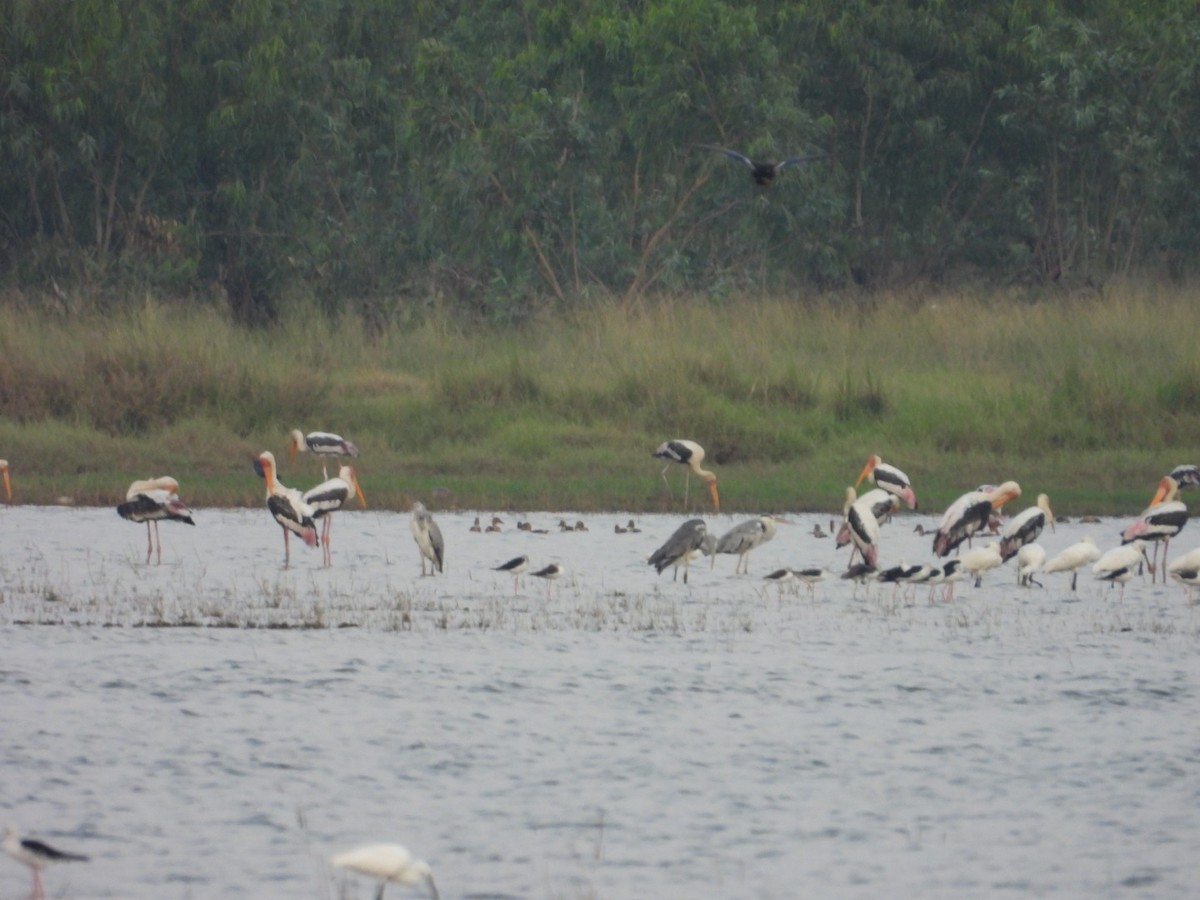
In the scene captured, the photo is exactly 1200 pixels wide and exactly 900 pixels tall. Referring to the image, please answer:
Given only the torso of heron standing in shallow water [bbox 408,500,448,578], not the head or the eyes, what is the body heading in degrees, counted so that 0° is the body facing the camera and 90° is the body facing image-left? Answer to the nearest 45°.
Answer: approximately 45°

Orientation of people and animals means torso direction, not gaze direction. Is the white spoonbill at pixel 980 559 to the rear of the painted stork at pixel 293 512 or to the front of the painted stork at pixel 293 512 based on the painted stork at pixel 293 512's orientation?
to the rear

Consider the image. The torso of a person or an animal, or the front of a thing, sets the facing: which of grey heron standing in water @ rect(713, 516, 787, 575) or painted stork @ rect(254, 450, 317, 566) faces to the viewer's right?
the grey heron standing in water

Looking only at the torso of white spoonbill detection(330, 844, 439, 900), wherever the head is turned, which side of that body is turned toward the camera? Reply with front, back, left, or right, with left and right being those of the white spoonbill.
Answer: right

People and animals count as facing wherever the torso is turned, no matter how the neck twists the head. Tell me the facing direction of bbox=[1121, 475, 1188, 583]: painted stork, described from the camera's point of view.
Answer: facing to the right of the viewer

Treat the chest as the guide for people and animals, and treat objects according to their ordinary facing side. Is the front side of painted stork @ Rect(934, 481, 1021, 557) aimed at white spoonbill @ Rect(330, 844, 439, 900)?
no

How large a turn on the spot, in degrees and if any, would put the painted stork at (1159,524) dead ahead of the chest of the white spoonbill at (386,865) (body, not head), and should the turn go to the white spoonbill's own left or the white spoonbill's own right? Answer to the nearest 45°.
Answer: approximately 45° to the white spoonbill's own left

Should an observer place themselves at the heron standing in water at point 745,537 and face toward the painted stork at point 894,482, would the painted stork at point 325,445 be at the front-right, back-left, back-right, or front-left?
front-left

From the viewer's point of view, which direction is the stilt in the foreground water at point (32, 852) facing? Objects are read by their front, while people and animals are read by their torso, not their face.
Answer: to the viewer's left

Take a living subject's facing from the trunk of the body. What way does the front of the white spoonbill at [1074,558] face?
to the viewer's right

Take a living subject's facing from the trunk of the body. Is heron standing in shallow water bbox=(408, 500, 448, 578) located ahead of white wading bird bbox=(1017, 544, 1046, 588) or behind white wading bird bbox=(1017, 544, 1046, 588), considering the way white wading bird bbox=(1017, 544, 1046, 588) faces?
behind

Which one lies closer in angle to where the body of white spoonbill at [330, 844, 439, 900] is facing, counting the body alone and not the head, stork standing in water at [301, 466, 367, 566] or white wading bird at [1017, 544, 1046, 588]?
the white wading bird
